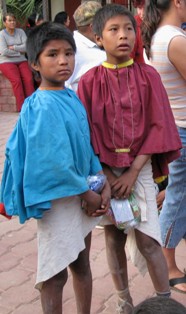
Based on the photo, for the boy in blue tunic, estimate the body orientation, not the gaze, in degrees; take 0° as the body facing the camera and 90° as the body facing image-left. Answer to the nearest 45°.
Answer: approximately 315°

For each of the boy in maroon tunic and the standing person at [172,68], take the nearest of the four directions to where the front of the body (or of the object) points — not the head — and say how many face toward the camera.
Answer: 1

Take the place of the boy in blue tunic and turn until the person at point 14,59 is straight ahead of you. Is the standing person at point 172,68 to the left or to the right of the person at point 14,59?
right

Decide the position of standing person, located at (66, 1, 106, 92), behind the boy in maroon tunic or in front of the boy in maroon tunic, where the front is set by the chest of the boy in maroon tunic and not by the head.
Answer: behind

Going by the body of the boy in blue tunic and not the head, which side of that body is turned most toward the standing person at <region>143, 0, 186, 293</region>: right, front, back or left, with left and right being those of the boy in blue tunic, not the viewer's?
left

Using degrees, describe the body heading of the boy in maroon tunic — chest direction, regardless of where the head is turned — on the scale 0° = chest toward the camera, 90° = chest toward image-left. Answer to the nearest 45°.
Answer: approximately 0°

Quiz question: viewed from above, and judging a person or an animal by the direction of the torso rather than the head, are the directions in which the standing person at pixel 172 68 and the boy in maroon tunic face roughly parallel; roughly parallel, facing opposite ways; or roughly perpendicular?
roughly perpendicular
